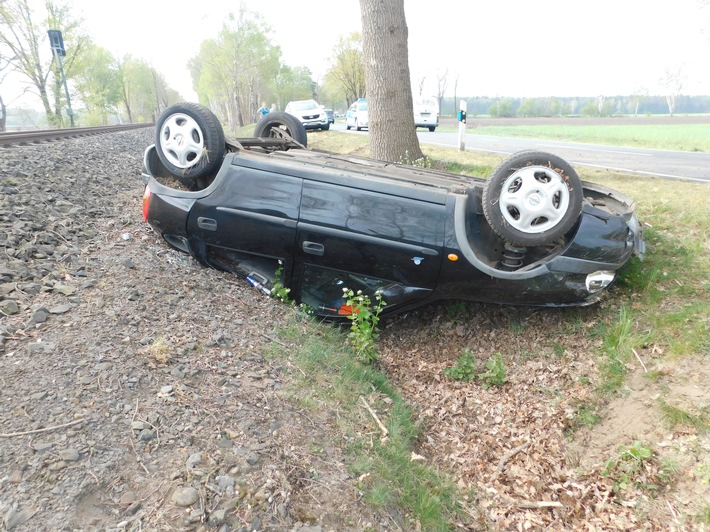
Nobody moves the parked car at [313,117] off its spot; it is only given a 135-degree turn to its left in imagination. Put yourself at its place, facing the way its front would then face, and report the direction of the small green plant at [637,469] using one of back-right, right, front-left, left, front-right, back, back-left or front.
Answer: back

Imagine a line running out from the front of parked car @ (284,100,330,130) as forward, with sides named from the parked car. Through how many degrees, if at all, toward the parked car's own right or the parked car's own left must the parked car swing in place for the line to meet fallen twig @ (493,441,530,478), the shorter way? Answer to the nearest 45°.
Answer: approximately 45° to the parked car's own right

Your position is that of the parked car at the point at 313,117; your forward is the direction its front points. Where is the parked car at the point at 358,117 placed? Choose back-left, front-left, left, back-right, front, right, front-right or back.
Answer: left

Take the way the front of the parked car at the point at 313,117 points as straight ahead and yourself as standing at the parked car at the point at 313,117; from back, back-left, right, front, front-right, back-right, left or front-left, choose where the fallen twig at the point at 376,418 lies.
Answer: front-right

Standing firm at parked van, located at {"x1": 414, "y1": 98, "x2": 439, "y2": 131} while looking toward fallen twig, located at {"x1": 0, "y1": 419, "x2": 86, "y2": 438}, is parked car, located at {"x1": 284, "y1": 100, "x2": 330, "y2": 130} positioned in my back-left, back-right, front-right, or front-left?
front-right

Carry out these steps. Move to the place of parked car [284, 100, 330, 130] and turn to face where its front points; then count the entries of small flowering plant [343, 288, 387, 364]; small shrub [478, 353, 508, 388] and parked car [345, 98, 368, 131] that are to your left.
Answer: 1

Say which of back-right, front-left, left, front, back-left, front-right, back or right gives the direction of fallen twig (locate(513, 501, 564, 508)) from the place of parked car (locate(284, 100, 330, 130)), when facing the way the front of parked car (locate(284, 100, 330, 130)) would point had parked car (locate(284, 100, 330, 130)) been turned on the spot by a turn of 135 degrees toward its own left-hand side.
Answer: back

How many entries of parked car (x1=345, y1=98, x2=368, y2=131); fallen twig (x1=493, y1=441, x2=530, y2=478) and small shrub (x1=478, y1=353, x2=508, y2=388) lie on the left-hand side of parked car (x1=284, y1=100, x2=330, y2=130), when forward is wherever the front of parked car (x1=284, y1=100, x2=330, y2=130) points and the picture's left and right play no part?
1

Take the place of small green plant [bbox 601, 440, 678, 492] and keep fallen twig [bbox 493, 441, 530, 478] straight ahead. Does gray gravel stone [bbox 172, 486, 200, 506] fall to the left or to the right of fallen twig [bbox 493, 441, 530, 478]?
left

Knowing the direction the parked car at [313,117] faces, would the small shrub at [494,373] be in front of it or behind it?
in front

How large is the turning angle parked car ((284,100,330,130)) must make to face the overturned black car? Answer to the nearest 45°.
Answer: approximately 45° to its right

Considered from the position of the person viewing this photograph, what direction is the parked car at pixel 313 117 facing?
facing the viewer and to the right of the viewer

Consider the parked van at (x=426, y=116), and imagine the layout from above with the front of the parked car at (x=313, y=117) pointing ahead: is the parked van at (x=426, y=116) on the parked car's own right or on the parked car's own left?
on the parked car's own left

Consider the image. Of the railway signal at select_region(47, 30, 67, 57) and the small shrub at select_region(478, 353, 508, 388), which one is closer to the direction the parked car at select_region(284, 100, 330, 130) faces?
the small shrub
